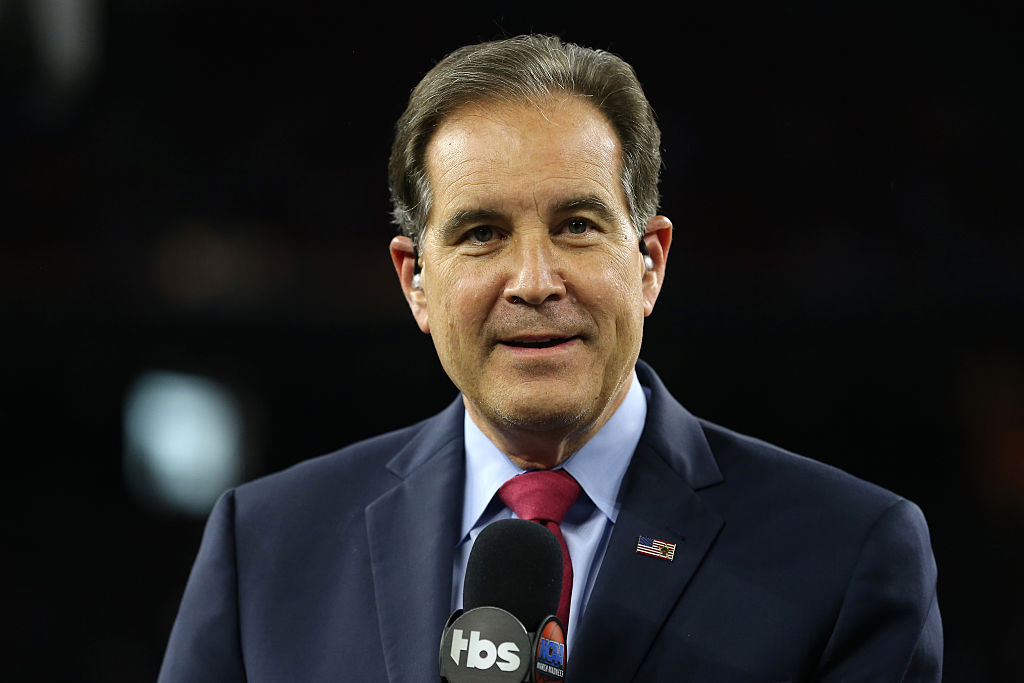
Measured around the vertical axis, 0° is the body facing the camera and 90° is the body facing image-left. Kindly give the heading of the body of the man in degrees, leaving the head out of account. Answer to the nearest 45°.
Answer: approximately 0°
